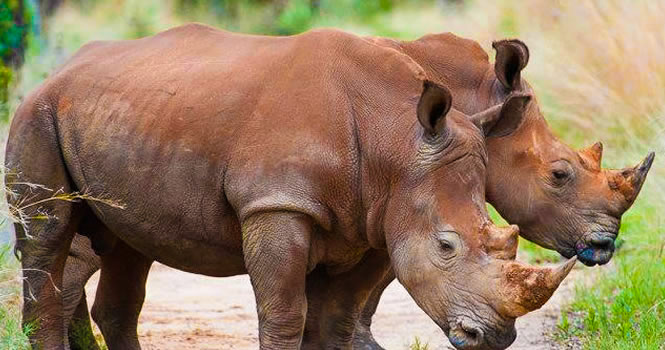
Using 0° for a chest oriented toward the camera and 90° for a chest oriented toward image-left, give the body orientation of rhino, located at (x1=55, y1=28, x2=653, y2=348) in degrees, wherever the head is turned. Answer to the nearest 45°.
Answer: approximately 270°
